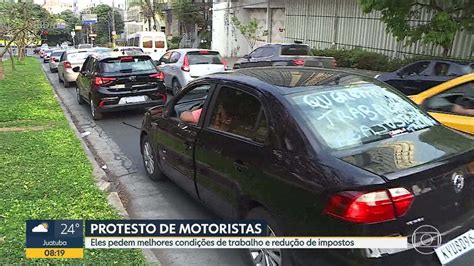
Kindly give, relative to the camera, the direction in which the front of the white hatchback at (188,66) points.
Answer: facing away from the viewer and to the left of the viewer

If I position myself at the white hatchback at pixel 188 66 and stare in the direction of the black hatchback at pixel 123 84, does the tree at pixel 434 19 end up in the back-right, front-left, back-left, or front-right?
back-left

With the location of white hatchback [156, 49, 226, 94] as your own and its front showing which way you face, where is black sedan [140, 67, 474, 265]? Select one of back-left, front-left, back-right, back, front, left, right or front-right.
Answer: back-left

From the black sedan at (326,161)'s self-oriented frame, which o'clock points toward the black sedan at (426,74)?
the black sedan at (426,74) is roughly at 2 o'clock from the black sedan at (326,161).

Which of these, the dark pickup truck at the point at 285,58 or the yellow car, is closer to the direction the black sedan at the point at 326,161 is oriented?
the dark pickup truck

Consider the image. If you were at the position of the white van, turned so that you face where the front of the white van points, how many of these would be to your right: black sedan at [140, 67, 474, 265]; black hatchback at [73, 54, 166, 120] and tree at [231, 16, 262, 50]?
1

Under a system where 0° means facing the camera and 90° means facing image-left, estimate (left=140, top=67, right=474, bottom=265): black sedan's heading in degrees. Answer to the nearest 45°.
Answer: approximately 135°

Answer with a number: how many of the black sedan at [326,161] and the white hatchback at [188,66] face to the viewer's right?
0

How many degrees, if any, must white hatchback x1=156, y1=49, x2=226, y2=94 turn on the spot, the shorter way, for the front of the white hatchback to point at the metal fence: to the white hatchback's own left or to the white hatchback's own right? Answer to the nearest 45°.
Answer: approximately 90° to the white hatchback's own right

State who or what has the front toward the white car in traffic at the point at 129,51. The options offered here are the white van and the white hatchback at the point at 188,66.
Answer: the white hatchback

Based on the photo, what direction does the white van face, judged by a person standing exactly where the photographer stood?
facing away from the viewer and to the left of the viewer
